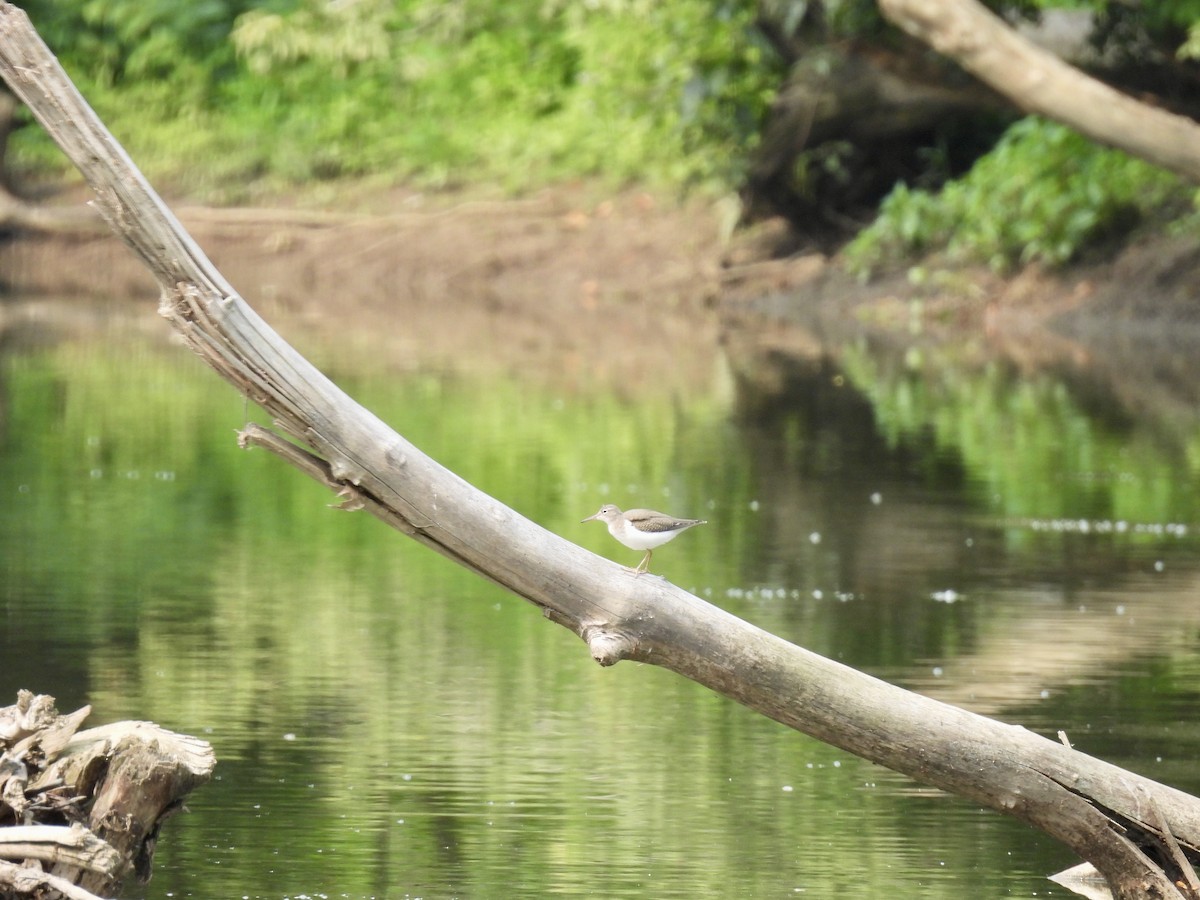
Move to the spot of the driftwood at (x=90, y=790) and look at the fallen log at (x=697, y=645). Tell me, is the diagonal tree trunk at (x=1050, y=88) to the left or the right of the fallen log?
left

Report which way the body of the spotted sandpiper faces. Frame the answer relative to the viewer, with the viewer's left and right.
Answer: facing to the left of the viewer

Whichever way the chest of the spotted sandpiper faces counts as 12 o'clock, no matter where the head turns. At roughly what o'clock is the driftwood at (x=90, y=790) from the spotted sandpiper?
The driftwood is roughly at 11 o'clock from the spotted sandpiper.

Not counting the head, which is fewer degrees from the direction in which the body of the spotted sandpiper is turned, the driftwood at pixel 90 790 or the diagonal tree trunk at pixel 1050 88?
the driftwood

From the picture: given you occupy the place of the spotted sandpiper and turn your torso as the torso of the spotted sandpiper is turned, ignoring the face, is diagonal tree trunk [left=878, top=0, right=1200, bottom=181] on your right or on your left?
on your right
